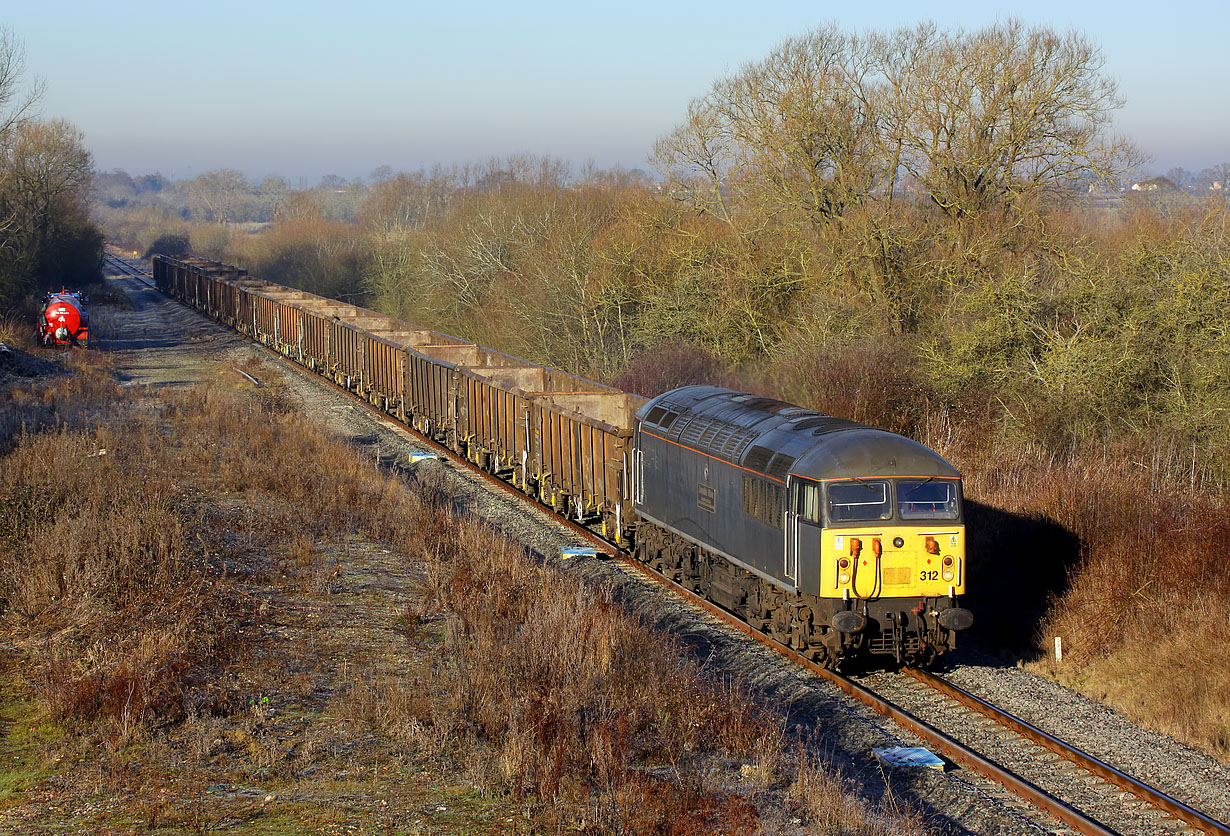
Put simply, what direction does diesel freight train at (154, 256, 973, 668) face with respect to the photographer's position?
facing the viewer and to the right of the viewer

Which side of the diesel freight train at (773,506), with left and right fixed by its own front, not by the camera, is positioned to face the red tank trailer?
back
